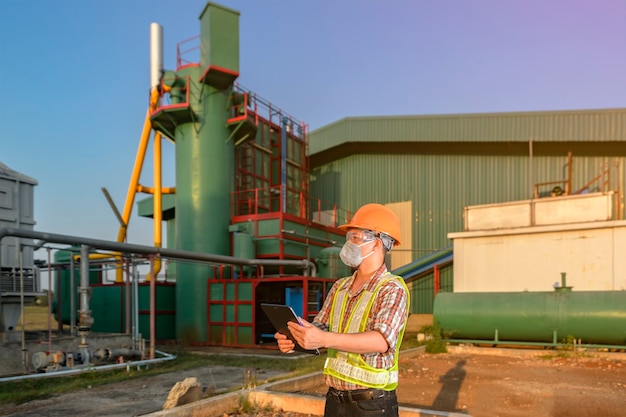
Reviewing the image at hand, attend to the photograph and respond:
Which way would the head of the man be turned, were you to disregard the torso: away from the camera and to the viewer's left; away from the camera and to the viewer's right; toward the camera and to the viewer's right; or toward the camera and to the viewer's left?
toward the camera and to the viewer's left

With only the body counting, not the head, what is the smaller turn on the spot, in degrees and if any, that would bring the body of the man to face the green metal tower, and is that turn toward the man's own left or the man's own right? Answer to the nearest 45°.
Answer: approximately 135° to the man's own right

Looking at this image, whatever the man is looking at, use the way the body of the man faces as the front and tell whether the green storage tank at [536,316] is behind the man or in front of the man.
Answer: behind

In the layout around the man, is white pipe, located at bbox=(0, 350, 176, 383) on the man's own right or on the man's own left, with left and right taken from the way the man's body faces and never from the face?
on the man's own right

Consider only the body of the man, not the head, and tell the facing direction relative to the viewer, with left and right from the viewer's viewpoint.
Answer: facing the viewer and to the left of the viewer

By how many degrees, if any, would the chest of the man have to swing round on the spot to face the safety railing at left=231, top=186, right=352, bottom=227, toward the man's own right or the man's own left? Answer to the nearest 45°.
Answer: approximately 135° to the man's own right
